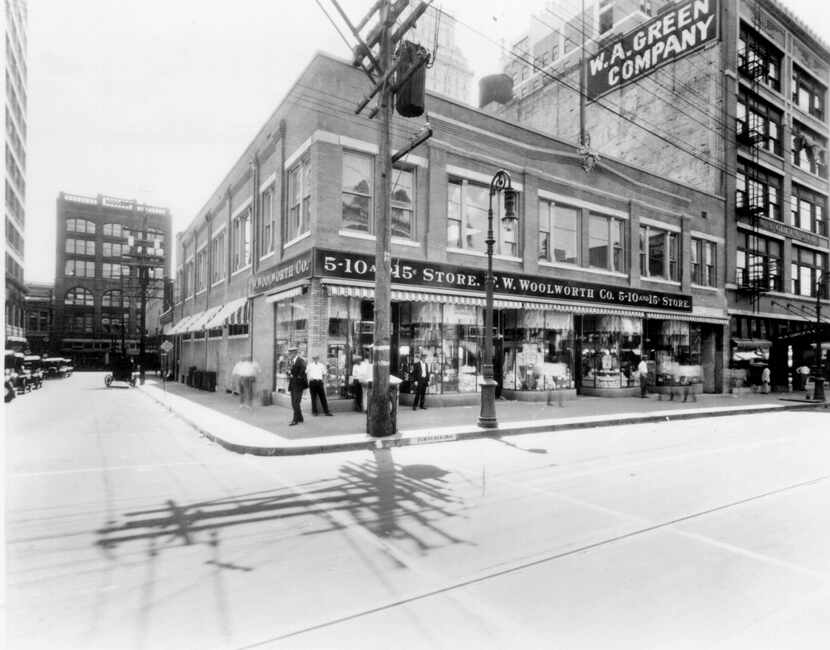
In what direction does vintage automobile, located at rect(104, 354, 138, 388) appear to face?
away from the camera

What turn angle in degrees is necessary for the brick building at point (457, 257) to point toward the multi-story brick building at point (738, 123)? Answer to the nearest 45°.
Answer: approximately 90° to its left

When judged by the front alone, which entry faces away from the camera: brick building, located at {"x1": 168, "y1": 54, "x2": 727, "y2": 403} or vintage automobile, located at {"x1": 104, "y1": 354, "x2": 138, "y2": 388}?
the vintage automobile

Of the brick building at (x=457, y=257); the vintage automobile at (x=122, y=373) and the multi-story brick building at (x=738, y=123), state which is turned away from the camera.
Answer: the vintage automobile

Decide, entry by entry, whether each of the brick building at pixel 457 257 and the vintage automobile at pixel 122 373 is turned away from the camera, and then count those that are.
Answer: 1

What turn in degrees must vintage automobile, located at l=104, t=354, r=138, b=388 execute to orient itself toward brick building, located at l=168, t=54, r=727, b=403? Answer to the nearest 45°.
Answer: approximately 135° to its right

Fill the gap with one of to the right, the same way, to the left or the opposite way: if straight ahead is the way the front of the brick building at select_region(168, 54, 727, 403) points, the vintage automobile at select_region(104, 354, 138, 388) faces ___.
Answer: the opposite way

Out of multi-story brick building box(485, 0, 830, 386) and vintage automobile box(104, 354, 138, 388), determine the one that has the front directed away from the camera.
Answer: the vintage automobile

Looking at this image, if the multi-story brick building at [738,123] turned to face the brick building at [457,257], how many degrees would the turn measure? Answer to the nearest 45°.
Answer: approximately 90° to its right

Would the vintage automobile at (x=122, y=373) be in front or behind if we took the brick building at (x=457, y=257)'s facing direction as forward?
behind

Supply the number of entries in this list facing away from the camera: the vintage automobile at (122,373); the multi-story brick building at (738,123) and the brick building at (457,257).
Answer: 1

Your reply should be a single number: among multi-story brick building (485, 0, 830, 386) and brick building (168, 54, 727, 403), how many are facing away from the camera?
0

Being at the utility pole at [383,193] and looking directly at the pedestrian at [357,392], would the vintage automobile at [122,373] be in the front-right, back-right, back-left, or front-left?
front-left

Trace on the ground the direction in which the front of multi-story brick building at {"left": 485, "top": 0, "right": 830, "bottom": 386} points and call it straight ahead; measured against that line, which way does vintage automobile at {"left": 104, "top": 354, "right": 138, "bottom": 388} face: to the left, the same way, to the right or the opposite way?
the opposite way
